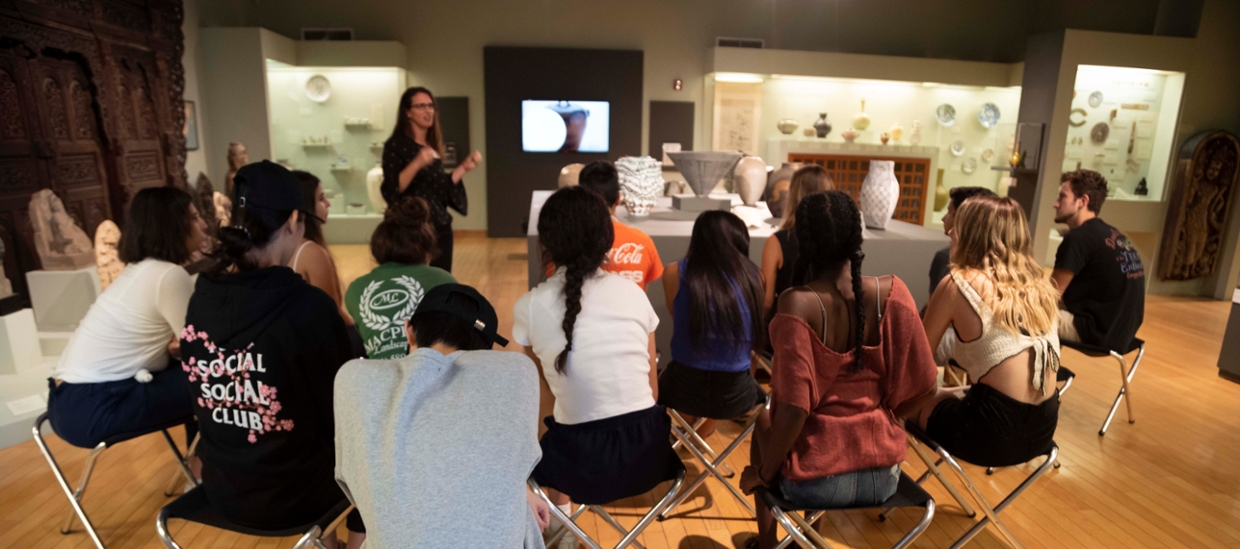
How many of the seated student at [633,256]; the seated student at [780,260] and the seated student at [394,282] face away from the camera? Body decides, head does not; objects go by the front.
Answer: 3

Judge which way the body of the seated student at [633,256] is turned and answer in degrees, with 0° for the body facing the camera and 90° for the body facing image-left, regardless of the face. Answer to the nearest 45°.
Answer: approximately 180°

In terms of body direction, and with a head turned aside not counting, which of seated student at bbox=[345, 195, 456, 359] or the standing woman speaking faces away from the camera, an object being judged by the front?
the seated student

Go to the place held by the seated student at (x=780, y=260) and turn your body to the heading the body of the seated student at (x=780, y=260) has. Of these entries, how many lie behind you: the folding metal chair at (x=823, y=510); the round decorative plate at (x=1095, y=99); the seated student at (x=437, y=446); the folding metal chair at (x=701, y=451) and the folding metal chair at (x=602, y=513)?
4

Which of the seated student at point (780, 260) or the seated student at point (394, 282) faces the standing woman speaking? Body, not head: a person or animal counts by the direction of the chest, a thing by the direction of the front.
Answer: the seated student at point (394, 282)

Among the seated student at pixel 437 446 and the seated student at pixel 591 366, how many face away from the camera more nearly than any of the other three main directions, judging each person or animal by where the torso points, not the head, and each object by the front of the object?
2

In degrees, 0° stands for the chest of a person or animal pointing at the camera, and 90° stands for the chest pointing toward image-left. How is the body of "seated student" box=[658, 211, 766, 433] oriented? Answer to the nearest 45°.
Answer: approximately 180°

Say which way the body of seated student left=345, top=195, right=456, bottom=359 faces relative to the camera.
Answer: away from the camera

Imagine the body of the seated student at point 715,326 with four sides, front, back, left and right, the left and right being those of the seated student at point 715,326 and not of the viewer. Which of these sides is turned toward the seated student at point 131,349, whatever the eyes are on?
left

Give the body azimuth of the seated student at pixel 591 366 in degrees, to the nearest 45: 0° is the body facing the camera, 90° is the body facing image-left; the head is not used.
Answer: approximately 180°

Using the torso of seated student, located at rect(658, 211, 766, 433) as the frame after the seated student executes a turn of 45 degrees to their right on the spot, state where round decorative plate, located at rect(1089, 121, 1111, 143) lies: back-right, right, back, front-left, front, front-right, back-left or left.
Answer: front

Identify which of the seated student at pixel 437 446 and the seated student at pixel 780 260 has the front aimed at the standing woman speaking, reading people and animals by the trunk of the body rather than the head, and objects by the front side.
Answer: the seated student at pixel 437 446

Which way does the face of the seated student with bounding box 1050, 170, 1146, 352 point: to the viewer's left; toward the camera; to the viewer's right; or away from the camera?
to the viewer's left

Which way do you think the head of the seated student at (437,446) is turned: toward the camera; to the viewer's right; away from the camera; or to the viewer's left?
away from the camera
